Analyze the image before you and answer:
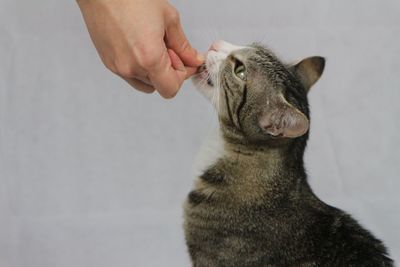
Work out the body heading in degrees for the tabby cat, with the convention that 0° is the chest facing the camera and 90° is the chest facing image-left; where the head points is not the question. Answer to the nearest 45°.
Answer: approximately 90°
